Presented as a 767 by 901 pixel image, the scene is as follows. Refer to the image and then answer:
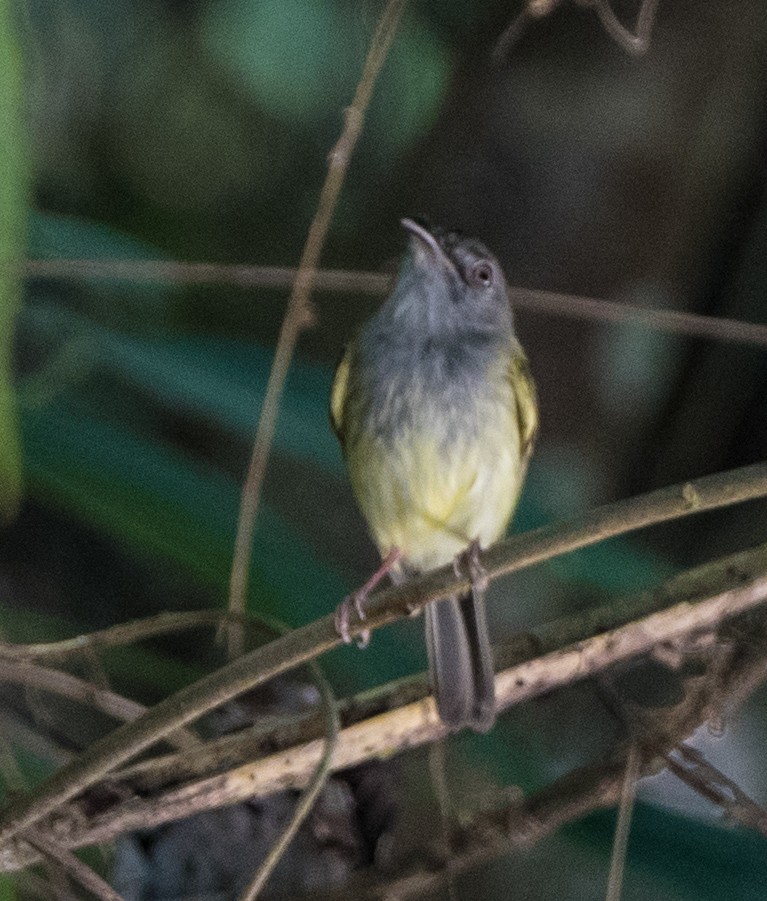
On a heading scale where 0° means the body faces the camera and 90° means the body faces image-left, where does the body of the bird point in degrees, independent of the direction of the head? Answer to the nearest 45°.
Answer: approximately 0°
